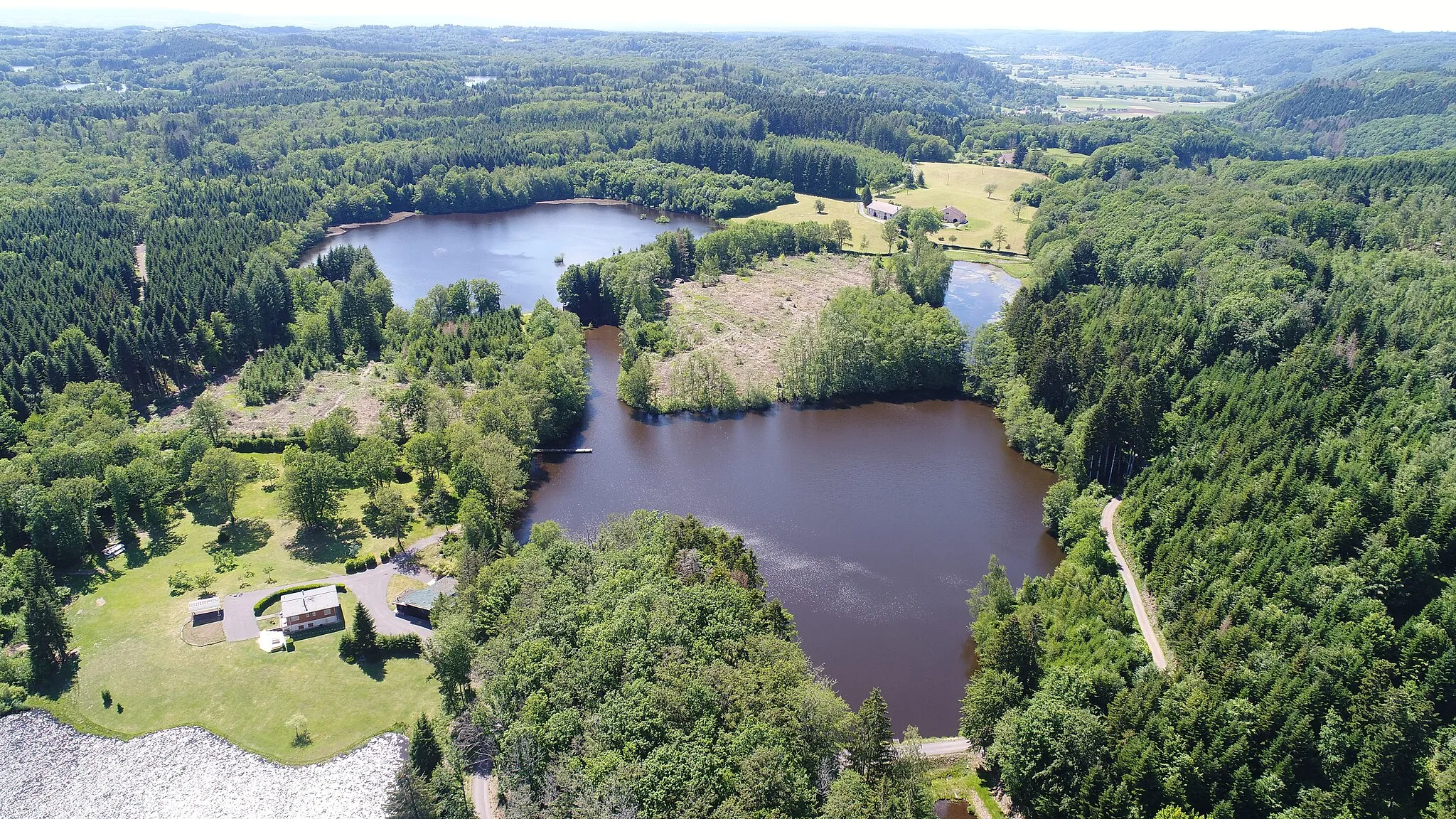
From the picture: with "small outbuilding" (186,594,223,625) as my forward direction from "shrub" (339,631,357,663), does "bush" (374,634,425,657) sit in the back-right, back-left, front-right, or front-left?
back-right

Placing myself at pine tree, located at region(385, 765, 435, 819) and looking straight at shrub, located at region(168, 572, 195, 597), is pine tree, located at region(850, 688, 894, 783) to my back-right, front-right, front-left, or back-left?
back-right

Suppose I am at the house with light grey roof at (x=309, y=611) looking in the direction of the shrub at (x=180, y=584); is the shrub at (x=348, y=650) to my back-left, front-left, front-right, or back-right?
back-left
